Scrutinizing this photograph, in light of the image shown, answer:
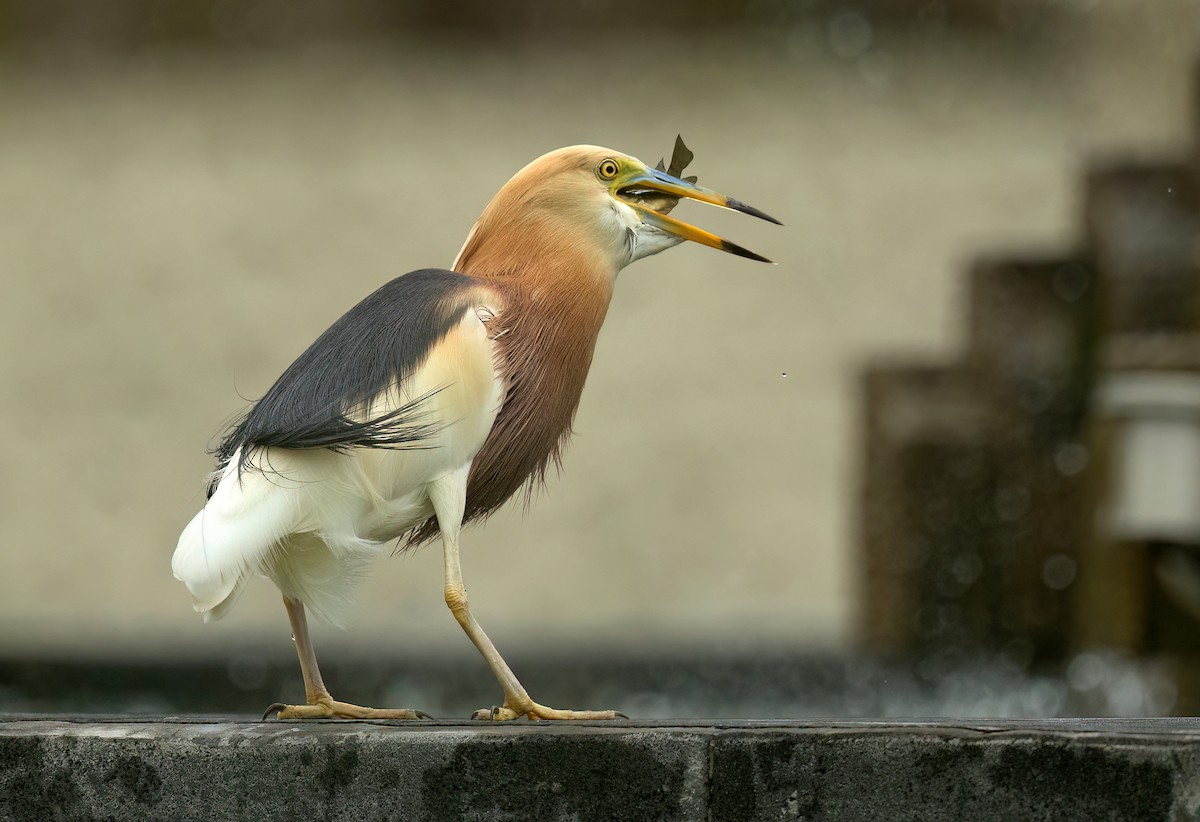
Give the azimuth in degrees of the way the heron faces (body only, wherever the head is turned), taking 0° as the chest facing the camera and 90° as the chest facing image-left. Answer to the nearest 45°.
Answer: approximately 270°

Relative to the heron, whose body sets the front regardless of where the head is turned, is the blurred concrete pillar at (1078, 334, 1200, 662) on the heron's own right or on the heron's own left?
on the heron's own left

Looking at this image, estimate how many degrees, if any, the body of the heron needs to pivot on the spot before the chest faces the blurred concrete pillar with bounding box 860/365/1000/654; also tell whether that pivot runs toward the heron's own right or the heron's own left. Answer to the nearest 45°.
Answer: approximately 45° to the heron's own left

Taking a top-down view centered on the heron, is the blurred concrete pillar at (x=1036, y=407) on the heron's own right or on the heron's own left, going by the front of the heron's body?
on the heron's own left
